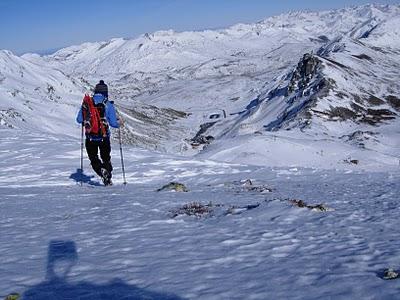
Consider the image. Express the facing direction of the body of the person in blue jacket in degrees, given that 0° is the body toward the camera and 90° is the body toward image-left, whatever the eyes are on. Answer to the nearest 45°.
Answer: approximately 180°

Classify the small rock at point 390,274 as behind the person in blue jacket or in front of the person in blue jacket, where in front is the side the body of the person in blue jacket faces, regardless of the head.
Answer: behind
